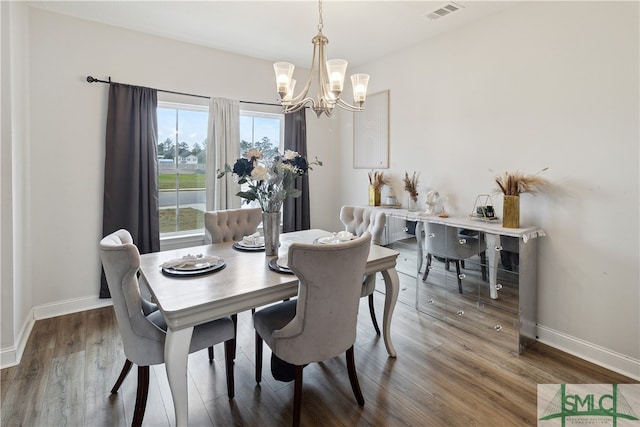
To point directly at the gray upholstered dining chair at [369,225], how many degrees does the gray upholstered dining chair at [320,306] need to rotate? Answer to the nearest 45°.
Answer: approximately 45° to its right

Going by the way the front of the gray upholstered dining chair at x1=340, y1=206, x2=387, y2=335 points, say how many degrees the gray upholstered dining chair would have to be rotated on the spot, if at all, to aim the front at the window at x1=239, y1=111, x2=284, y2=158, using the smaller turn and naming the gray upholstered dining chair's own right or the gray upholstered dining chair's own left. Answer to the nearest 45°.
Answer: approximately 90° to the gray upholstered dining chair's own right

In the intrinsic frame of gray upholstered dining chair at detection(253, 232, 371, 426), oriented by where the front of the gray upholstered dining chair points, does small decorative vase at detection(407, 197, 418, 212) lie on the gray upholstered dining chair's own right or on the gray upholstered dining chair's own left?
on the gray upholstered dining chair's own right

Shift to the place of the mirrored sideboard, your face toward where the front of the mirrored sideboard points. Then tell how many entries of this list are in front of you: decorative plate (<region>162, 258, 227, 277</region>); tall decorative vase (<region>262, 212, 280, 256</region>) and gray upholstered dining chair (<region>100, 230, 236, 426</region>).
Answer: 3

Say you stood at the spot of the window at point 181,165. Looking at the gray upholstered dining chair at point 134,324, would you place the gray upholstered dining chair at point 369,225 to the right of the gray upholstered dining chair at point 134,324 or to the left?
left

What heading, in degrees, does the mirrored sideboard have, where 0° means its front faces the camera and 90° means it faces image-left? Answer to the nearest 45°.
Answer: approximately 45°

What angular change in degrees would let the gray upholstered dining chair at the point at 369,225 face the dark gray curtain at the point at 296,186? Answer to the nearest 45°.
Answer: approximately 90° to its right

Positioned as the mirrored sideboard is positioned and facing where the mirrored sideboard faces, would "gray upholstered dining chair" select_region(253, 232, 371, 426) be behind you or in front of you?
in front

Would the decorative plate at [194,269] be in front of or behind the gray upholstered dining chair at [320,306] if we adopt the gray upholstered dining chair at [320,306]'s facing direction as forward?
in front

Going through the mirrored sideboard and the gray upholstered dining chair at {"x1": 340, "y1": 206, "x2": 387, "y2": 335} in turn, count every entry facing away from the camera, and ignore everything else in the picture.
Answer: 0
